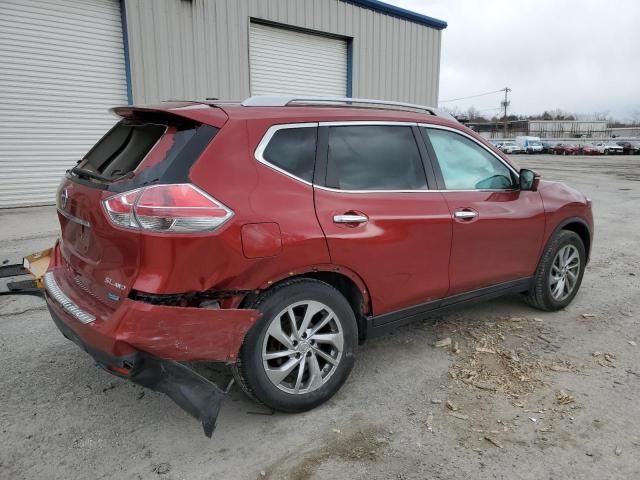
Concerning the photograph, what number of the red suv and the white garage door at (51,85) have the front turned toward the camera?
1

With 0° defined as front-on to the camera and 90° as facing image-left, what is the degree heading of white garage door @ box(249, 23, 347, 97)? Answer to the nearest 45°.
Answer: approximately 315°

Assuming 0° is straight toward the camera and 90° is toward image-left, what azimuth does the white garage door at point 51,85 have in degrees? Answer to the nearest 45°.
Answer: approximately 0°

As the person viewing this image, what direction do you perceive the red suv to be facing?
facing away from the viewer and to the right of the viewer

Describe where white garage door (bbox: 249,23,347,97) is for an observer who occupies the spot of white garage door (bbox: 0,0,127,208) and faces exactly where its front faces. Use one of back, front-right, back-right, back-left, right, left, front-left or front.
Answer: left

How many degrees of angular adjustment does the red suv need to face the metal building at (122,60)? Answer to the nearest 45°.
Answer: approximately 90° to its left
